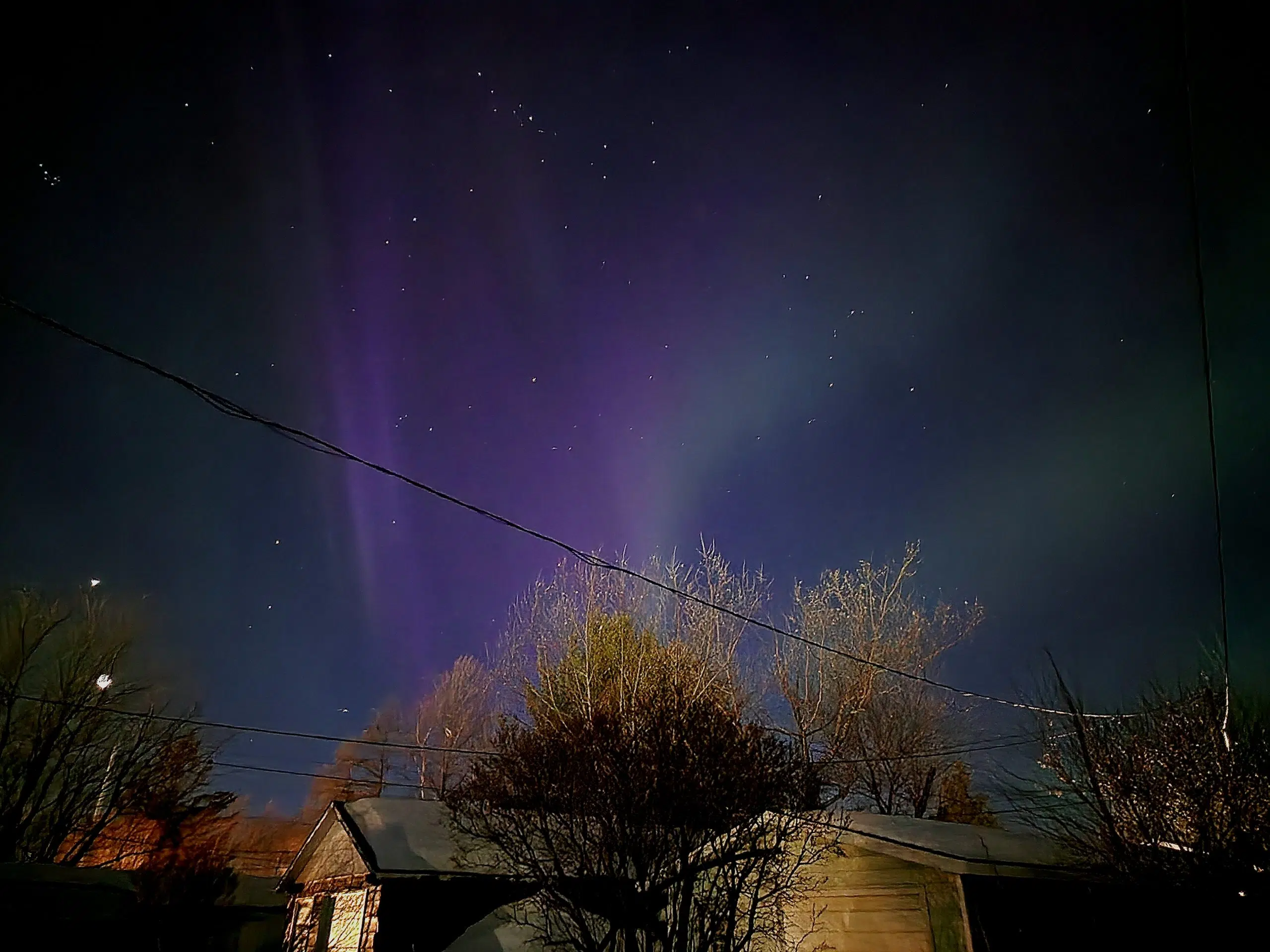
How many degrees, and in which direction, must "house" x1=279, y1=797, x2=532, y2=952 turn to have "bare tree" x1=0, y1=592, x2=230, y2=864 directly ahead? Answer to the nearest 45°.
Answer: approximately 90° to its right

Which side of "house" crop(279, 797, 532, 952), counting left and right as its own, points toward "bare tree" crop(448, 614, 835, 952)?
left

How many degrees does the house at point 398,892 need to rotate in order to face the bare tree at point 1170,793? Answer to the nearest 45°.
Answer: approximately 135° to its left

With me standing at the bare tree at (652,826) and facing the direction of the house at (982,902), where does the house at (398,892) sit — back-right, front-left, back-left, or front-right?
back-left

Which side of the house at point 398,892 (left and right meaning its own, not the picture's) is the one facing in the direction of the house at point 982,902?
left

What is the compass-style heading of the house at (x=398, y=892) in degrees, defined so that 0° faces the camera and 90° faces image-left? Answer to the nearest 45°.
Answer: approximately 45°
